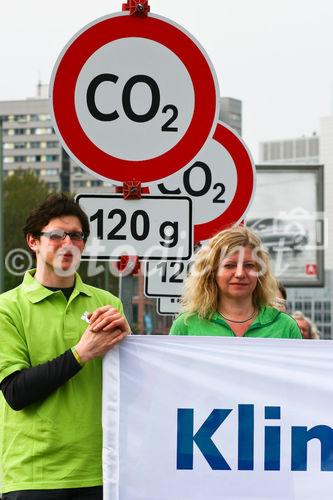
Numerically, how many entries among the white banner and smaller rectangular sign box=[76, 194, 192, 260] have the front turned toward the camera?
2

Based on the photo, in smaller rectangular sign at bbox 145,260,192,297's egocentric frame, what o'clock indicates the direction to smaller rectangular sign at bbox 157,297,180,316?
smaller rectangular sign at bbox 157,297,180,316 is roughly at 6 o'clock from smaller rectangular sign at bbox 145,260,192,297.

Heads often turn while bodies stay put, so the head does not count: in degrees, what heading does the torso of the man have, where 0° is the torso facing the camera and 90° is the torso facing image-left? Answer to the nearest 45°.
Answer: approximately 315°

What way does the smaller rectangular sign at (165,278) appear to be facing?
toward the camera

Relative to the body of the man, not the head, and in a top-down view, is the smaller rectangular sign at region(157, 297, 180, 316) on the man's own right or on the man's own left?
on the man's own left

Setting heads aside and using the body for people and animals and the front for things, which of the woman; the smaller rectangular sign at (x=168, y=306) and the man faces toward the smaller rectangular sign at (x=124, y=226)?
the smaller rectangular sign at (x=168, y=306)

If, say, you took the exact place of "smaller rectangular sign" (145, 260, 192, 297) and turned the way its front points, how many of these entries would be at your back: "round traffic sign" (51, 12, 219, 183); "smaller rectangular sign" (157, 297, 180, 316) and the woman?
1

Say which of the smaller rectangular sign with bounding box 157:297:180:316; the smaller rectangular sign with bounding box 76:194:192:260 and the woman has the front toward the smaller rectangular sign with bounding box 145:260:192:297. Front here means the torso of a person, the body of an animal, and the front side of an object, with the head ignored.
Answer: the smaller rectangular sign with bounding box 157:297:180:316

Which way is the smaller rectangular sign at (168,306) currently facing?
toward the camera

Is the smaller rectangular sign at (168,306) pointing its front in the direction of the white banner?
yes
